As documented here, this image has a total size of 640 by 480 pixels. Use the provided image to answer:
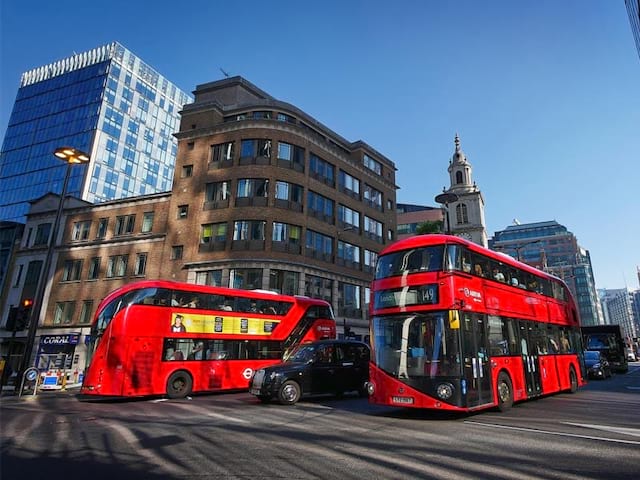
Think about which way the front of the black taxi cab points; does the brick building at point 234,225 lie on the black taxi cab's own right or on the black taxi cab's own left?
on the black taxi cab's own right

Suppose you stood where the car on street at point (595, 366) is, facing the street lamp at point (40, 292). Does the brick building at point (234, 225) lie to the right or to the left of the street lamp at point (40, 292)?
right

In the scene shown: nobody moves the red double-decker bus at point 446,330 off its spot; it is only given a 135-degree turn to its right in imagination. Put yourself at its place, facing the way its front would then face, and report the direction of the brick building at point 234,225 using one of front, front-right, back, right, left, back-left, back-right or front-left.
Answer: front-left

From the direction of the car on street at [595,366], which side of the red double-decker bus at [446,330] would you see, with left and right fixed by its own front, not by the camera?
back

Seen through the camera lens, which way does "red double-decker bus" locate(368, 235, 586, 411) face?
facing the viewer and to the left of the viewer

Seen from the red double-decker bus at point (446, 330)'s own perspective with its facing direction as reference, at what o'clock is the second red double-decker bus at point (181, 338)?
The second red double-decker bus is roughly at 2 o'clock from the red double-decker bus.

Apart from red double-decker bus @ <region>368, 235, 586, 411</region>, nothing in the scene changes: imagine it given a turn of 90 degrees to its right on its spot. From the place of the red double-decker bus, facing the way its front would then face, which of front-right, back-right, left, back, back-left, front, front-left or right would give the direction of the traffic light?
front-left

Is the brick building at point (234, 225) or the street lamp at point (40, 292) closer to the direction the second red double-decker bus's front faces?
the brick building

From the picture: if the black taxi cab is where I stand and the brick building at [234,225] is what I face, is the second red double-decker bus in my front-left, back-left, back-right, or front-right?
front-left

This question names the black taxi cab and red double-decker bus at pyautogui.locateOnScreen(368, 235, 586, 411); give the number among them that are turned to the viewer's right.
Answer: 0
